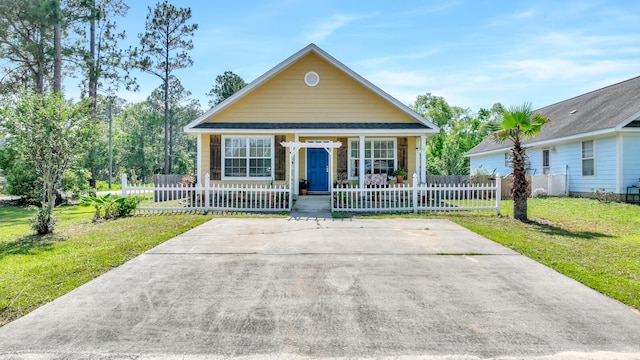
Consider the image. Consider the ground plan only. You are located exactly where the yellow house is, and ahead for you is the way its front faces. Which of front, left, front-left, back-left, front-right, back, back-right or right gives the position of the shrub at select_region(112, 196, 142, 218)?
front-right

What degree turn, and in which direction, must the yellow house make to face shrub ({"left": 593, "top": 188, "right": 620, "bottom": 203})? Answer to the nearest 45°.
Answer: approximately 90° to its left

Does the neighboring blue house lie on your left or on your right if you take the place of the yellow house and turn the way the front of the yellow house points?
on your left

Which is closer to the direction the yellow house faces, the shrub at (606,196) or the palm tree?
the palm tree

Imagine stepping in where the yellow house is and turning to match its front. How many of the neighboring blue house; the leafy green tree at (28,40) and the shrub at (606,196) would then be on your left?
2

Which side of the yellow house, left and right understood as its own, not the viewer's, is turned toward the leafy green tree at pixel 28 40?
right

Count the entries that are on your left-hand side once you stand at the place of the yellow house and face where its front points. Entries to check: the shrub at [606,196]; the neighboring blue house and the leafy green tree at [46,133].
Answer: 2

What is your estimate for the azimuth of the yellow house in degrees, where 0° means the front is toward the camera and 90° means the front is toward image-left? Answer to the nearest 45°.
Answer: approximately 0°

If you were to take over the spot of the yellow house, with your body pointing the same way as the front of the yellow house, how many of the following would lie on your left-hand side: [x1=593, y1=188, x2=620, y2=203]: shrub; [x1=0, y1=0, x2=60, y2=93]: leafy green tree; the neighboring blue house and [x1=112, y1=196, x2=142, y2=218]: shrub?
2

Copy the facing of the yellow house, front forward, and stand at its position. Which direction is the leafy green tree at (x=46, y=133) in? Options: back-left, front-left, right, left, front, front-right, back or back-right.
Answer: front-right

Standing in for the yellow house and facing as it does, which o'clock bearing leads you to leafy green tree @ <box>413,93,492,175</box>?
The leafy green tree is roughly at 7 o'clock from the yellow house.

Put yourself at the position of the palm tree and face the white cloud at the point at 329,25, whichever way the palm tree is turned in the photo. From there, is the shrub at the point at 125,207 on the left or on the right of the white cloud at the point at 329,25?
left

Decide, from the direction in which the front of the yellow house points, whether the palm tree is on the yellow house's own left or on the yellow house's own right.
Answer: on the yellow house's own left

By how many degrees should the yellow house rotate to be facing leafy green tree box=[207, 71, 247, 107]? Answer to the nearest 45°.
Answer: approximately 180°
